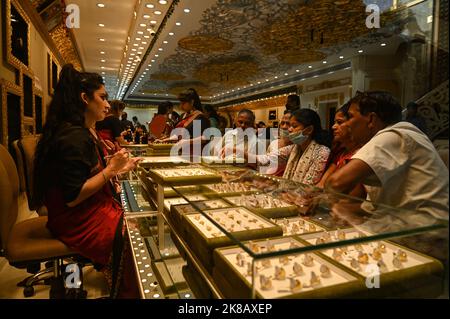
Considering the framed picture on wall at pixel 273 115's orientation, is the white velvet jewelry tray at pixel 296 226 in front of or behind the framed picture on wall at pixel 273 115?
in front

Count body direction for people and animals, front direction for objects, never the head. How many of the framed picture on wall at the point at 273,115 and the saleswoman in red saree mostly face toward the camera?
1

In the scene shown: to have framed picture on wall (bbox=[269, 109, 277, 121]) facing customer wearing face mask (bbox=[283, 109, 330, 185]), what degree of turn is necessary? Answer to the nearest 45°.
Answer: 0° — it already faces them

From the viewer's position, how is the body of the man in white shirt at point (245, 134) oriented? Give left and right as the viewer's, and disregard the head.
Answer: facing the viewer and to the left of the viewer

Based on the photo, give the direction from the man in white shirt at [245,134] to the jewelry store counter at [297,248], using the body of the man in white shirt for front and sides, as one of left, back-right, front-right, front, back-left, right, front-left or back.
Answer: front-left

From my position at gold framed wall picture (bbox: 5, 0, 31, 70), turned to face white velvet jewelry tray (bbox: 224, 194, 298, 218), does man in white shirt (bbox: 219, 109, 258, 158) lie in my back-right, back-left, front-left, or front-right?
front-left

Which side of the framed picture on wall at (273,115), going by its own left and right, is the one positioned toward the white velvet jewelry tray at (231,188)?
front

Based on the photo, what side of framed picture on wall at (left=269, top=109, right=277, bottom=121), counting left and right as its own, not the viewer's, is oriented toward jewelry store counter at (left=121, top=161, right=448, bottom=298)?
front

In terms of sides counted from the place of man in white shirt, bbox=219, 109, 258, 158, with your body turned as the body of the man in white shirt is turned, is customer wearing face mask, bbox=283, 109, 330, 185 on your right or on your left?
on your left

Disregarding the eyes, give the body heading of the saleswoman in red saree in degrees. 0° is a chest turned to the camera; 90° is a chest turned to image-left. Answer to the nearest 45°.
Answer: approximately 270°

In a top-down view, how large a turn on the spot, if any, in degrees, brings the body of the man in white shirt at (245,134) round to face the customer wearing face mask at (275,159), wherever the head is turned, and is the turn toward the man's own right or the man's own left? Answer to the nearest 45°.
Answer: approximately 90° to the man's own left

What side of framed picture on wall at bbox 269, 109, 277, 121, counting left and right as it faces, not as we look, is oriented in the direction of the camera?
front

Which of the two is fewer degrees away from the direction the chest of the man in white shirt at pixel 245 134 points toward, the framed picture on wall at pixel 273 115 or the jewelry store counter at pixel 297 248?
the jewelry store counter
